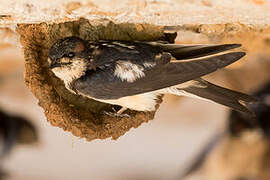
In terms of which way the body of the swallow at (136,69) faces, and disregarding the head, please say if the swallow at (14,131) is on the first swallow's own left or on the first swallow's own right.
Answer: on the first swallow's own right

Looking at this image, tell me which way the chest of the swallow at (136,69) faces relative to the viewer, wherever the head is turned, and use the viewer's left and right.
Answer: facing to the left of the viewer
